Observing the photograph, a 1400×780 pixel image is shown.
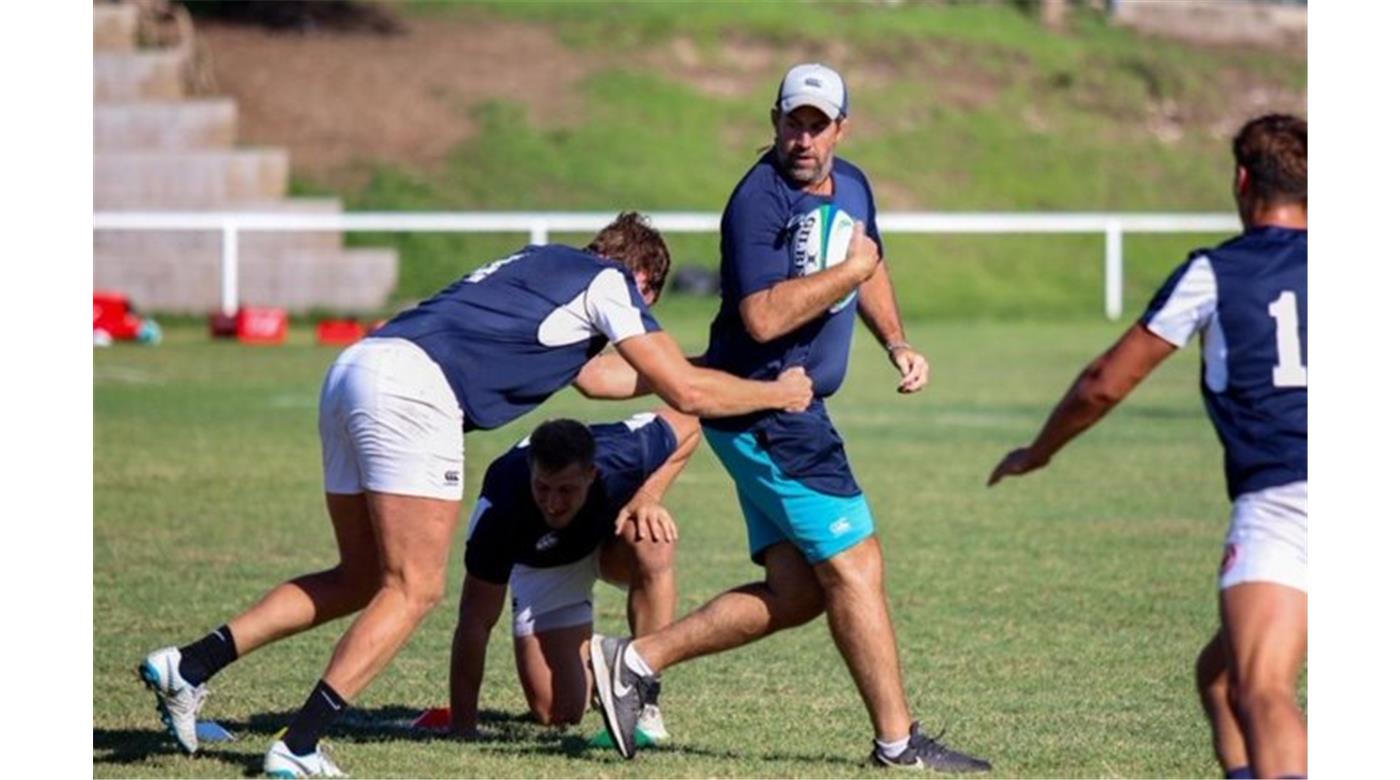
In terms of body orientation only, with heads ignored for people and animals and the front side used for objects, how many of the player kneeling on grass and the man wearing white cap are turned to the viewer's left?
0

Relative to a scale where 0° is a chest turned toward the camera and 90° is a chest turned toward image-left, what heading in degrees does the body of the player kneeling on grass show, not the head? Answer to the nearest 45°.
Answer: approximately 0°

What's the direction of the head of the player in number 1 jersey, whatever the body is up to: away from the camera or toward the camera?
away from the camera
